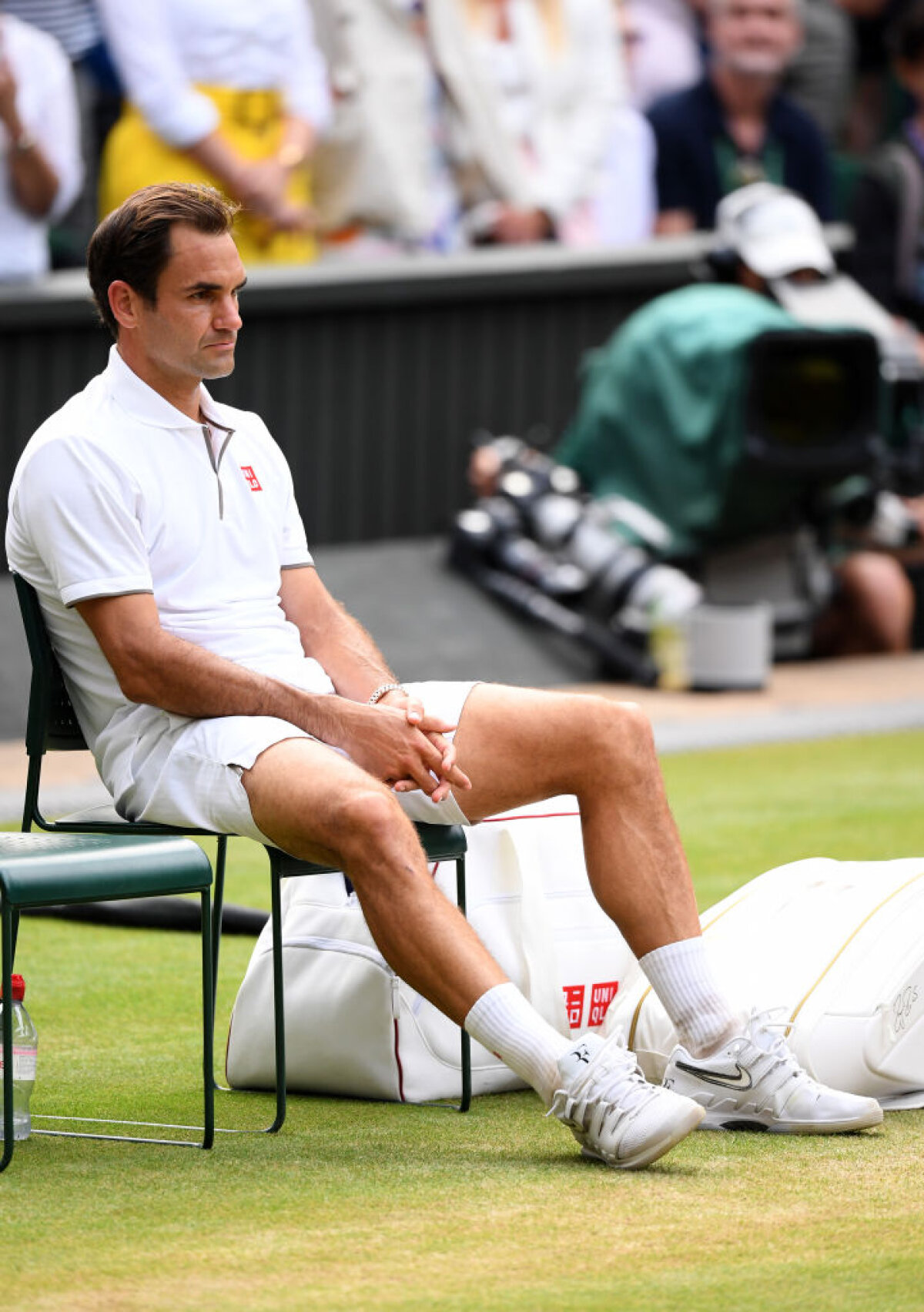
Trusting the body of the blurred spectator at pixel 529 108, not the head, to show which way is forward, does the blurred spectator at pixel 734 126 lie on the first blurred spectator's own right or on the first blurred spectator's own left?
on the first blurred spectator's own left

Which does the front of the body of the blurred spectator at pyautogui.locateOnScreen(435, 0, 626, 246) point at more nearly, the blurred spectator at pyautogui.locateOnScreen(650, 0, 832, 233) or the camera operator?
the camera operator

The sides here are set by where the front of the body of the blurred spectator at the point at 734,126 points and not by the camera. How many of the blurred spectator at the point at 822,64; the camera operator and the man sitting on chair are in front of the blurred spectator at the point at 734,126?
2

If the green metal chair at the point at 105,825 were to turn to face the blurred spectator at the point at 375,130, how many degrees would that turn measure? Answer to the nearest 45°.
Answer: approximately 135° to its left

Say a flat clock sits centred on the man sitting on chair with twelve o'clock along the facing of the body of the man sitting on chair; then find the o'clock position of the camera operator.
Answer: The camera operator is roughly at 8 o'clock from the man sitting on chair.

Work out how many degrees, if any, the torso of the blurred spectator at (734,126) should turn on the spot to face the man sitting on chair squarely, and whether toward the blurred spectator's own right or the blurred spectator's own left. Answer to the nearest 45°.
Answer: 0° — they already face them

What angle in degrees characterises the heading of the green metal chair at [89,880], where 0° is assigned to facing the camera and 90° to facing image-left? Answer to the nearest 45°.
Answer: approximately 315°

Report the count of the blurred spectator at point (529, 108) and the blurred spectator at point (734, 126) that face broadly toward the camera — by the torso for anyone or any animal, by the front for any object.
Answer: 2

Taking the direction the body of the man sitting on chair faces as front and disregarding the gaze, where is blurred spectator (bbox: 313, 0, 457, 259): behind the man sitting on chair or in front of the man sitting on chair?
behind

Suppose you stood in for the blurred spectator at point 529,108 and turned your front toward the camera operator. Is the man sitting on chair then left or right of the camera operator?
right

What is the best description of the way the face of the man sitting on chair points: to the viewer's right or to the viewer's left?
to the viewer's right
